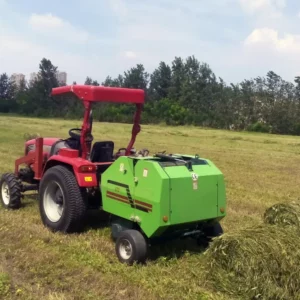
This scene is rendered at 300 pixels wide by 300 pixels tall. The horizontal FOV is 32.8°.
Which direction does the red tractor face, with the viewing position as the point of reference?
facing away from the viewer and to the left of the viewer

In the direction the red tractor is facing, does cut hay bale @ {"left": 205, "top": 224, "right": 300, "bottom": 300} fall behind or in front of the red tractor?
behind

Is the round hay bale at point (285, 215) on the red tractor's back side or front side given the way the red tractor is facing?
on the back side
